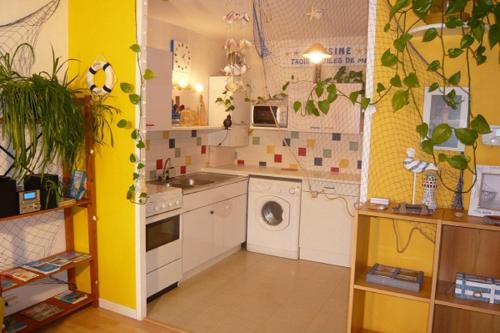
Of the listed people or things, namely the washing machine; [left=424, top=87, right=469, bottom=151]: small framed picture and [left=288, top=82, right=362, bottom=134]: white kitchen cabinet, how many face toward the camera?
3

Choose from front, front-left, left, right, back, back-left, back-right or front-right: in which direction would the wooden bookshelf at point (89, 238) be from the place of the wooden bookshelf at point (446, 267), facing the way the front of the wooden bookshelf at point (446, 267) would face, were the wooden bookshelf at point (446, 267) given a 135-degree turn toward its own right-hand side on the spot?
left

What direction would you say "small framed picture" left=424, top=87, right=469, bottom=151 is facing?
toward the camera

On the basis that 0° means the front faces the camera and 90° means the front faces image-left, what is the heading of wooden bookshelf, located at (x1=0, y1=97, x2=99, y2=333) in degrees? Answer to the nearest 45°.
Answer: approximately 315°

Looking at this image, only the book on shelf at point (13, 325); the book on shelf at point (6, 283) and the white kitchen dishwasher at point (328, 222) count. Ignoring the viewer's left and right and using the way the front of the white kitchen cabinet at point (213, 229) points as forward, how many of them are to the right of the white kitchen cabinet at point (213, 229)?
2

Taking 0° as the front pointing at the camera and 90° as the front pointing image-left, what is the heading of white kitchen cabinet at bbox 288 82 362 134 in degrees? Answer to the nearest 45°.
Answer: approximately 0°

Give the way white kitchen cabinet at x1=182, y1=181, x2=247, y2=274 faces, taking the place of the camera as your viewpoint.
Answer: facing the viewer and to the right of the viewer

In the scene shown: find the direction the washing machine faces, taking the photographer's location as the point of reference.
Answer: facing the viewer

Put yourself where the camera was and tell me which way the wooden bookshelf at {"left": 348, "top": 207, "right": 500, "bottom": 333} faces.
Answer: facing the viewer and to the left of the viewer

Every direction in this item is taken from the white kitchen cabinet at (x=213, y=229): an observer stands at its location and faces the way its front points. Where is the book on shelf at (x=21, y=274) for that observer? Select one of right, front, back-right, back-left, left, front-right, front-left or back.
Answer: right
